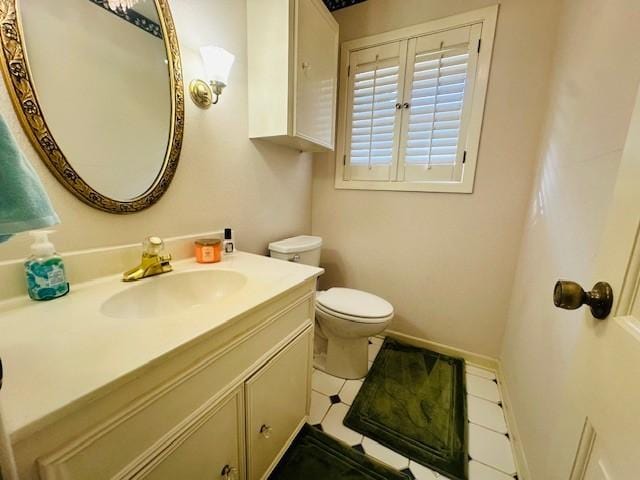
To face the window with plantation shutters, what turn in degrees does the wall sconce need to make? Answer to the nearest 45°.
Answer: approximately 45° to its left

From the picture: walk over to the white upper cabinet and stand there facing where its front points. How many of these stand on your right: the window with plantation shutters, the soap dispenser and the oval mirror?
2

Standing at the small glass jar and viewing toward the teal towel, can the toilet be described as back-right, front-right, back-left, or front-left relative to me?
back-left

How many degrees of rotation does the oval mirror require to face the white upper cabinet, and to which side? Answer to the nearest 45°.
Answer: approximately 45° to its left

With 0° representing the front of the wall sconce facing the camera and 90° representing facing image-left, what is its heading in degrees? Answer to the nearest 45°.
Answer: approximately 315°
